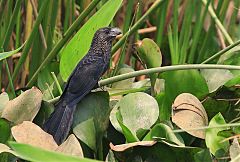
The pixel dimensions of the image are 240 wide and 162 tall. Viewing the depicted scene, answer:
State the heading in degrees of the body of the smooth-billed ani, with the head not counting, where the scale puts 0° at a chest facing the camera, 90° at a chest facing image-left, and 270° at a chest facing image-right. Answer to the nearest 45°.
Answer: approximately 270°

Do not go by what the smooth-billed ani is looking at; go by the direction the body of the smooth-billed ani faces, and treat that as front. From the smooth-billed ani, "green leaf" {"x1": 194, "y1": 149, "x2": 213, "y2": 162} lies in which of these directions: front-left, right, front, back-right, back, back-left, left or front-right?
front-right

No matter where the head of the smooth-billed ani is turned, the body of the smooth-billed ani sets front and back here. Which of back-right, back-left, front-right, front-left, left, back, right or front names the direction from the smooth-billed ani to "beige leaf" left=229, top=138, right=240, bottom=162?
front-right
